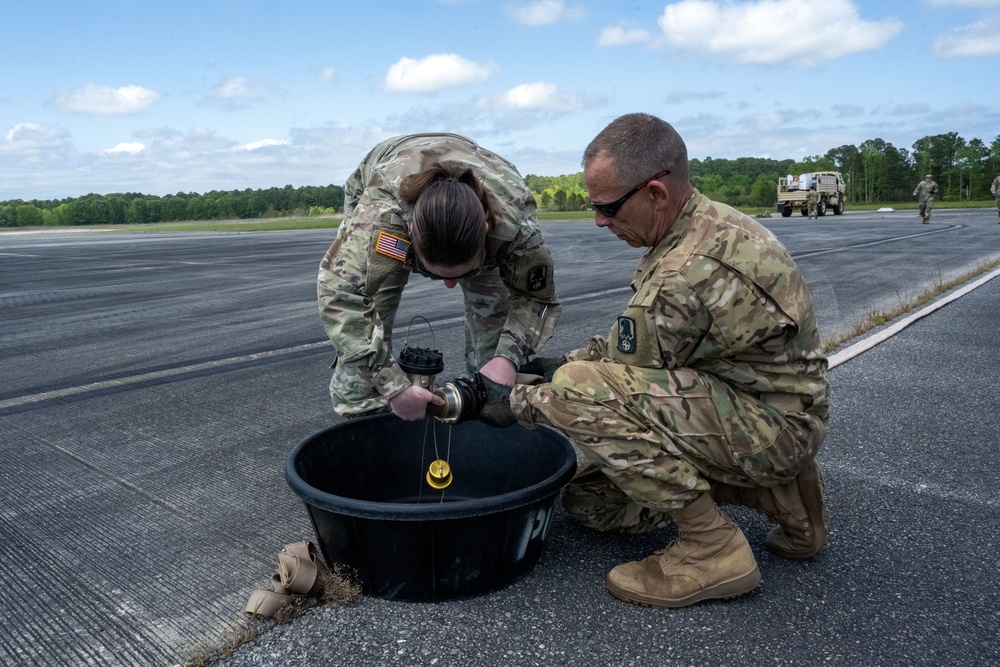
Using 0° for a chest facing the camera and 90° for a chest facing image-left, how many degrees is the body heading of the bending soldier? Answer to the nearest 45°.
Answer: approximately 0°

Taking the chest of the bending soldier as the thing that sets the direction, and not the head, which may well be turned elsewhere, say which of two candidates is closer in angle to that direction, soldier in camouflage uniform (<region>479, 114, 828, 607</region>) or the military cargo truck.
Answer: the soldier in camouflage uniform

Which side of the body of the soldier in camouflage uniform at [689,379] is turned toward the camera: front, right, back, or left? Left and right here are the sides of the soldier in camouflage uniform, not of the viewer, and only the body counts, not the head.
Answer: left

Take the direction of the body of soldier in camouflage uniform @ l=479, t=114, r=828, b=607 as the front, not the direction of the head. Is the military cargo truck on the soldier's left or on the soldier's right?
on the soldier's right

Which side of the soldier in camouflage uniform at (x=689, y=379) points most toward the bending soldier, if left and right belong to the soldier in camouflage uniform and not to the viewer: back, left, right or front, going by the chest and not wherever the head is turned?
front

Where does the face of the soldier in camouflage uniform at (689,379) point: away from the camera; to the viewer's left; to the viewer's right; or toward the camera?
to the viewer's left

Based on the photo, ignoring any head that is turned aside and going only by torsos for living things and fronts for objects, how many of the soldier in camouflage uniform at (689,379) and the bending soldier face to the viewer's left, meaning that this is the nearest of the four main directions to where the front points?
1

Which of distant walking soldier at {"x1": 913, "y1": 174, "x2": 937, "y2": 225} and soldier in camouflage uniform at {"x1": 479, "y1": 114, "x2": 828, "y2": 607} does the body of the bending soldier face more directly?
the soldier in camouflage uniform

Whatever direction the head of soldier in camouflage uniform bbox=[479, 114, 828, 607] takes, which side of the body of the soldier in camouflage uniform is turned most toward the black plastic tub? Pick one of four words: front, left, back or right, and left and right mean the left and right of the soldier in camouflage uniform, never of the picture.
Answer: front

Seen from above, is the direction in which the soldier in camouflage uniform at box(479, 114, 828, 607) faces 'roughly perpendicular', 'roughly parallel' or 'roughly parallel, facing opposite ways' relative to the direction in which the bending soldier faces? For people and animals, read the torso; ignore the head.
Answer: roughly perpendicular
